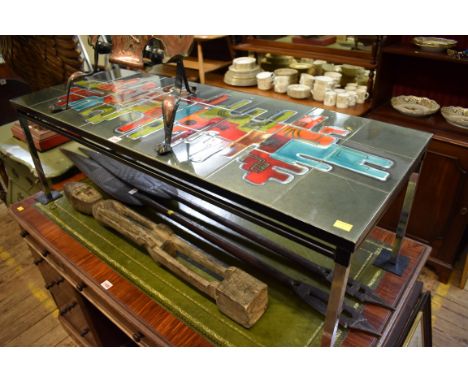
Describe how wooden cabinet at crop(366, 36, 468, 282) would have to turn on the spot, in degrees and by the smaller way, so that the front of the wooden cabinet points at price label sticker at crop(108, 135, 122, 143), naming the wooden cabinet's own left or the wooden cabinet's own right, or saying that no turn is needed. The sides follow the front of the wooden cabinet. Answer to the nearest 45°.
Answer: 0° — it already faces it

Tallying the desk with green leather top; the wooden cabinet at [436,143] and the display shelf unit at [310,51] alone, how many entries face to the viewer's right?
0

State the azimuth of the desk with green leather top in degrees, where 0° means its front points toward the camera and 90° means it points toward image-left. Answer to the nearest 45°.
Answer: approximately 45°

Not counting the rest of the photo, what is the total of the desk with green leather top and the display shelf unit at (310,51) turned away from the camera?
0

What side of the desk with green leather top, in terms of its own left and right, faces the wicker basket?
right

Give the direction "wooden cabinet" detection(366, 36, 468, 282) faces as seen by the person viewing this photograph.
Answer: facing the viewer and to the left of the viewer

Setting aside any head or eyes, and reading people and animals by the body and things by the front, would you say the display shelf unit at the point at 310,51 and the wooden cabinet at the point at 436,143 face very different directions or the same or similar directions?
same or similar directions

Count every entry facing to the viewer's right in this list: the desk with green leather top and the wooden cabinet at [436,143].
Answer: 0

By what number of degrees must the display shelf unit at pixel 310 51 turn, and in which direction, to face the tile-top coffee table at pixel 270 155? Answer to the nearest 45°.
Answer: approximately 45° to its left

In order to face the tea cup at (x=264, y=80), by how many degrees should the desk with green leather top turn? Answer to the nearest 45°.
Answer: approximately 135° to its right

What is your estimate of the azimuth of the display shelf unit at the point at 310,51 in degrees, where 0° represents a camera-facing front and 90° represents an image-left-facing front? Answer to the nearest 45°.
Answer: approximately 45°

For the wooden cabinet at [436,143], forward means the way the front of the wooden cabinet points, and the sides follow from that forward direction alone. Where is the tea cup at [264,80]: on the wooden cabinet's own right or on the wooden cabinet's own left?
on the wooden cabinet's own right

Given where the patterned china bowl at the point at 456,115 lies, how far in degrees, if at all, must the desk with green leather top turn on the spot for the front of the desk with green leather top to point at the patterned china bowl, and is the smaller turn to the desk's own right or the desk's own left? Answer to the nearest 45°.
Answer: approximately 180°
